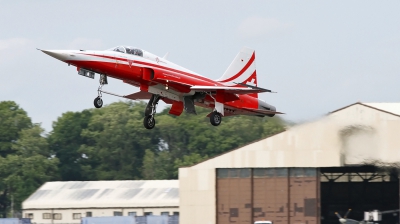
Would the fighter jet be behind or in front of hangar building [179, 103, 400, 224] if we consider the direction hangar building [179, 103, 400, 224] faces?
in front

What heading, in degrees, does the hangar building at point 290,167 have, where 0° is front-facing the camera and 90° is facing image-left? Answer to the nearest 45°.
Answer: approximately 0°
